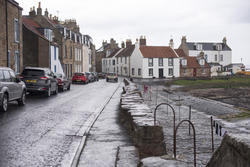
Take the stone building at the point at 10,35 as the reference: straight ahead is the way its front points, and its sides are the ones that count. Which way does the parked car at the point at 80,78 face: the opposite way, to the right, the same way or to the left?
to the left

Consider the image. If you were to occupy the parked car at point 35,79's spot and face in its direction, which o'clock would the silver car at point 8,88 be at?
The silver car is roughly at 5 o'clock from the parked car.

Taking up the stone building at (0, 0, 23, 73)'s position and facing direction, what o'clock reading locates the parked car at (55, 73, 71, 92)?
The parked car is roughly at 11 o'clock from the stone building.

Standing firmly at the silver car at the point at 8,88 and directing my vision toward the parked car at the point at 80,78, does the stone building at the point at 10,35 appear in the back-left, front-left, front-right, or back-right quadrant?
front-left

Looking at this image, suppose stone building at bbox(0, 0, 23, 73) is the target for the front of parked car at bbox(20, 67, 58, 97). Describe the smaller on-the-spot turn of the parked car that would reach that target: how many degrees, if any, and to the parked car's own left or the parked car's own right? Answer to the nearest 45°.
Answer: approximately 45° to the parked car's own left

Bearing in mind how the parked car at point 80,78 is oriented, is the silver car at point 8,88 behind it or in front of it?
behind

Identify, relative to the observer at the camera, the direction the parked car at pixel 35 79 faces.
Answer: facing away from the viewer and to the right of the viewer

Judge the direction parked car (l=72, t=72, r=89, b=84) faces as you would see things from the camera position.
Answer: facing away from the viewer and to the right of the viewer

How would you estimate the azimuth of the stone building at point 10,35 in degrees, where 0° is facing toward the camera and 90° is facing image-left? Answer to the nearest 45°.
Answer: approximately 315°

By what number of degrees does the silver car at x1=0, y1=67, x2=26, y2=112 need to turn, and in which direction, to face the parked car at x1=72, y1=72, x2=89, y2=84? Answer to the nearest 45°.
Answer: approximately 45° to its left

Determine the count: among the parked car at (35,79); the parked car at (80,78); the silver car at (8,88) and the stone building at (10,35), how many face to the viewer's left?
0

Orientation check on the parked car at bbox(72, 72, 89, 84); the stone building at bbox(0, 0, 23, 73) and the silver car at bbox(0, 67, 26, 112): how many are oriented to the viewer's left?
0

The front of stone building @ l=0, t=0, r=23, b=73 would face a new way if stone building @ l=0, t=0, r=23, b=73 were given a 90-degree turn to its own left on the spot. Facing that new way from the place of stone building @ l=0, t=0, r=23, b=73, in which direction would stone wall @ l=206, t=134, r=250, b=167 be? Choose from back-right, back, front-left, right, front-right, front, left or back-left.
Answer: back-right

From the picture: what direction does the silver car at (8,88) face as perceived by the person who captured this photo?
facing away from the viewer and to the right of the viewer

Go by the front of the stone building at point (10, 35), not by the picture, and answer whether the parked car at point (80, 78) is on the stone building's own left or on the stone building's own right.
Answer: on the stone building's own left

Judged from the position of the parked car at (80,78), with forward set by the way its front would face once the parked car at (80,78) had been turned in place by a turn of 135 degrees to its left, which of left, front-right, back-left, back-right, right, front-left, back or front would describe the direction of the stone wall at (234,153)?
left

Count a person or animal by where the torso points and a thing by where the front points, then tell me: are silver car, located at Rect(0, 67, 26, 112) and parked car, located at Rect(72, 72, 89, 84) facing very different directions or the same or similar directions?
same or similar directions
